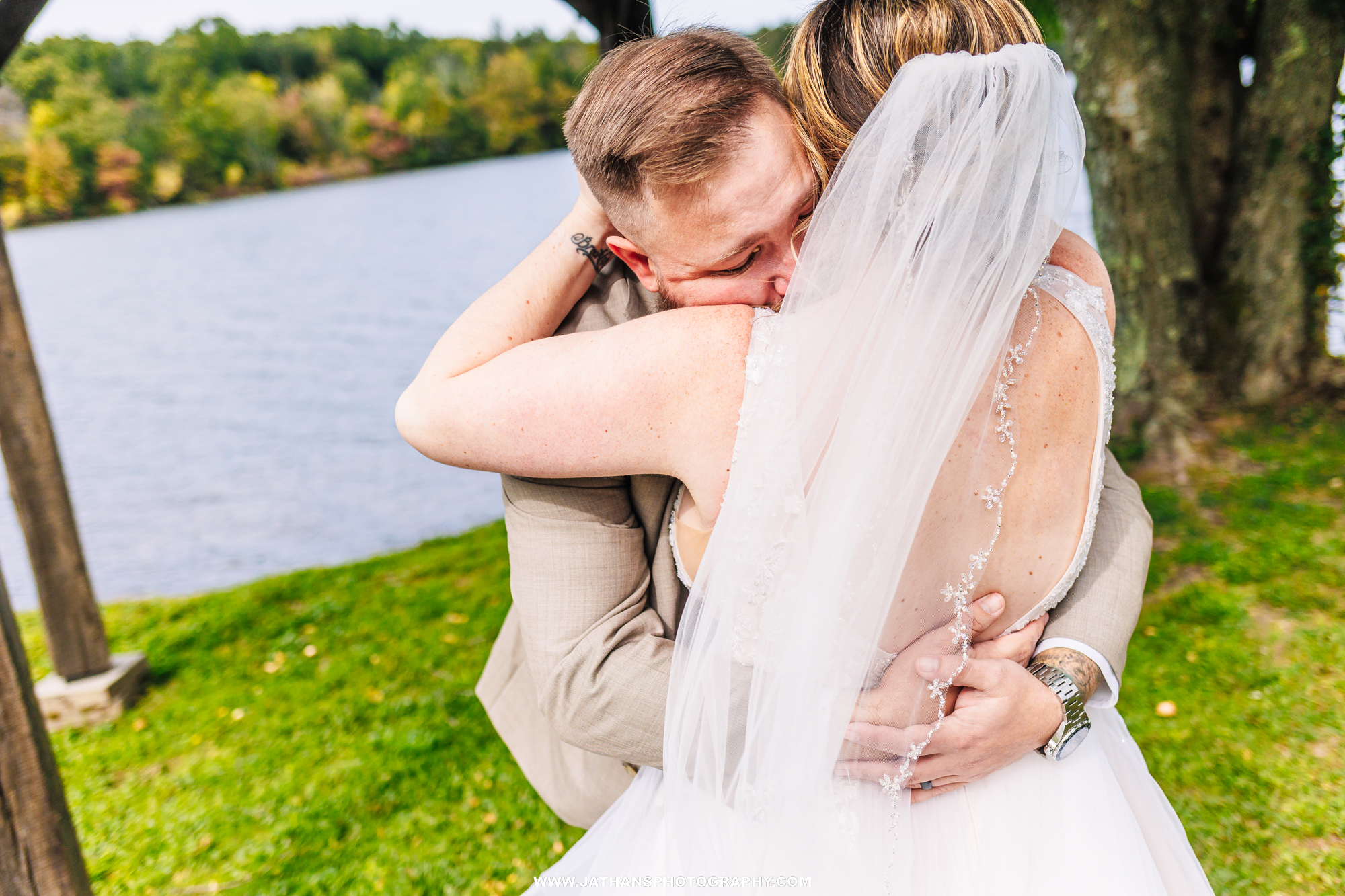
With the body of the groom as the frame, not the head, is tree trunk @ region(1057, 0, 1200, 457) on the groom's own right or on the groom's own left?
on the groom's own left

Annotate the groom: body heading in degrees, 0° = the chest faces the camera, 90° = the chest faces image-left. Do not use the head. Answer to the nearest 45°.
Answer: approximately 315°

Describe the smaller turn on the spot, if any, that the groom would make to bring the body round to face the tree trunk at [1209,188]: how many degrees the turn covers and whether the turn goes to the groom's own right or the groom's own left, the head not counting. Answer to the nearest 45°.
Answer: approximately 90° to the groom's own left

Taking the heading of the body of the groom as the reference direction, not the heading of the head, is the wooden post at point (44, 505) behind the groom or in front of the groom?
behind

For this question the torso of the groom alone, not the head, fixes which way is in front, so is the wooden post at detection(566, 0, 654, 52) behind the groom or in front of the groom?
behind
